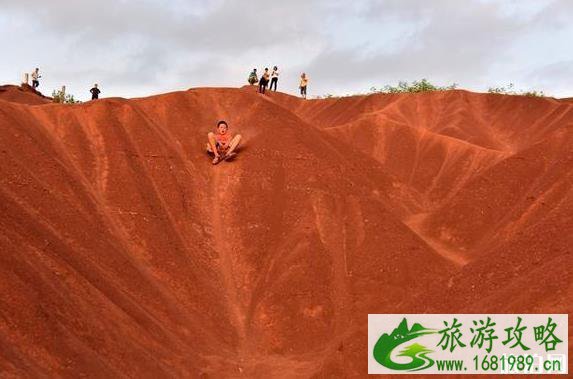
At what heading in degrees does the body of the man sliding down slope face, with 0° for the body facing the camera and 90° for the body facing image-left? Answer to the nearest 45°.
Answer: approximately 0°

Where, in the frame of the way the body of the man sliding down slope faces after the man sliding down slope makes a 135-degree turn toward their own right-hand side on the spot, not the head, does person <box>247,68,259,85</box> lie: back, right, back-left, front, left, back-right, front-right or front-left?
front-right
